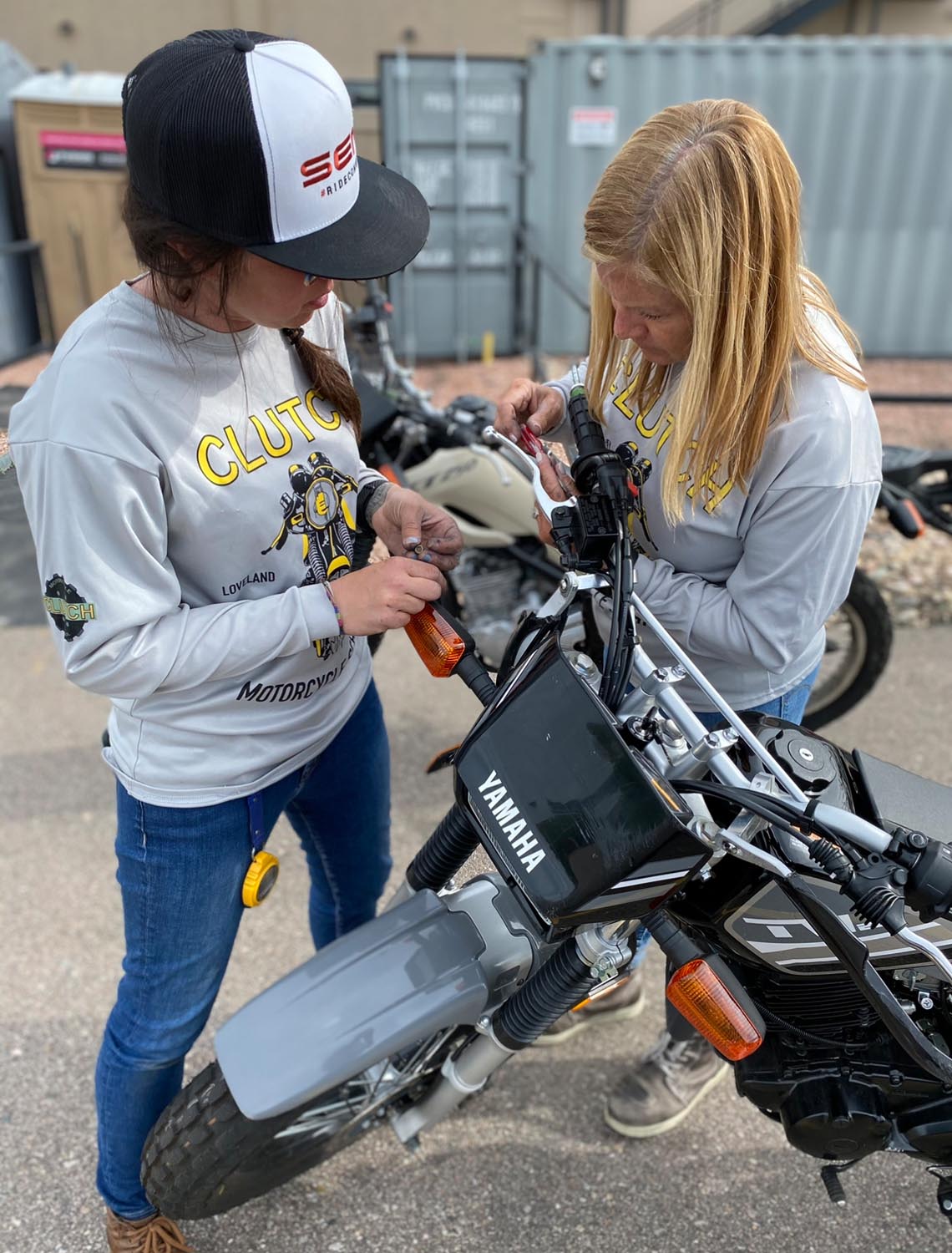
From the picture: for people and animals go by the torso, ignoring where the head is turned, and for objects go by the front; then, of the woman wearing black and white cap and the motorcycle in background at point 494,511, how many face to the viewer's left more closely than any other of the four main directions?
1

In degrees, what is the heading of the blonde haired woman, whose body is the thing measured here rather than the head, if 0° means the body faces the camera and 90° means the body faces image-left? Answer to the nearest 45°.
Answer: approximately 45°

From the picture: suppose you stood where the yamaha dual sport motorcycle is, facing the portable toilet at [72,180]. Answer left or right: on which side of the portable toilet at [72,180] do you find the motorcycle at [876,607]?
right

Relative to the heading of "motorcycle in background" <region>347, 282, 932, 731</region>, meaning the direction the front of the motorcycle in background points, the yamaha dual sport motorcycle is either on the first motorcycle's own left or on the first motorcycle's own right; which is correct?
on the first motorcycle's own left

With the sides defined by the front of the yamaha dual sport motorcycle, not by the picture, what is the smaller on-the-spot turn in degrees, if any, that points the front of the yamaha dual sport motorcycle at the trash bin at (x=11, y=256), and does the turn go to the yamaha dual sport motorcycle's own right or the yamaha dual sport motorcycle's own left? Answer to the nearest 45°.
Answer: approximately 90° to the yamaha dual sport motorcycle's own right

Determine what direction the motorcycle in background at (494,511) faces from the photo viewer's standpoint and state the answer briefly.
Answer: facing to the left of the viewer

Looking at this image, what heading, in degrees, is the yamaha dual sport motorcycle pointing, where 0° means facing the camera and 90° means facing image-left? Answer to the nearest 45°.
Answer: approximately 45°

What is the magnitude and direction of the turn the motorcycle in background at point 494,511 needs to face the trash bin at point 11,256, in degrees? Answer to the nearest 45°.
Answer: approximately 45° to its right

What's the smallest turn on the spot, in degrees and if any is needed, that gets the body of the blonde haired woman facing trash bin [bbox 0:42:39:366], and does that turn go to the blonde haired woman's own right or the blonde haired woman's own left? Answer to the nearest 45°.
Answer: approximately 90° to the blonde haired woman's own right
